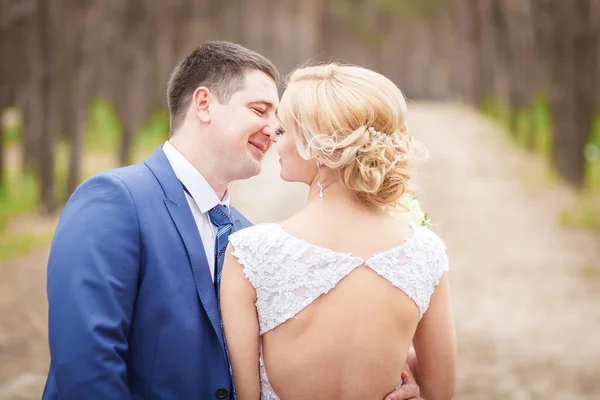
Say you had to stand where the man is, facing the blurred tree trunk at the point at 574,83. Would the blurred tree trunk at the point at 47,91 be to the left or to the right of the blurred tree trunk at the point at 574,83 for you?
left

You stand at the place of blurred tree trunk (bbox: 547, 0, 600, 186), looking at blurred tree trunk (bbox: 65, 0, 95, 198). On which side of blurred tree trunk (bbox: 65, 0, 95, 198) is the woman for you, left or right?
left

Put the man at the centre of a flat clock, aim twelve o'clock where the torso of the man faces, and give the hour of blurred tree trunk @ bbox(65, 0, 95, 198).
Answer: The blurred tree trunk is roughly at 7 o'clock from the man.

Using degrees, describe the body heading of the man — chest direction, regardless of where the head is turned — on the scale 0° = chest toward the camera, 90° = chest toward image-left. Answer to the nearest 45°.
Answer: approximately 315°

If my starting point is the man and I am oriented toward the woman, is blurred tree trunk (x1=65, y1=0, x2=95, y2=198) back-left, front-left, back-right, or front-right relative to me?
back-left

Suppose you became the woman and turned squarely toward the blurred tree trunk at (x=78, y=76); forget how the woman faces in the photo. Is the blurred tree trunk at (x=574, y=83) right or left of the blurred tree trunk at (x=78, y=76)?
right

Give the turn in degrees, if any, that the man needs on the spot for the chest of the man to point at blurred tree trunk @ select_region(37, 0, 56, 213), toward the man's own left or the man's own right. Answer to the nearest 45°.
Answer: approximately 135° to the man's own left
